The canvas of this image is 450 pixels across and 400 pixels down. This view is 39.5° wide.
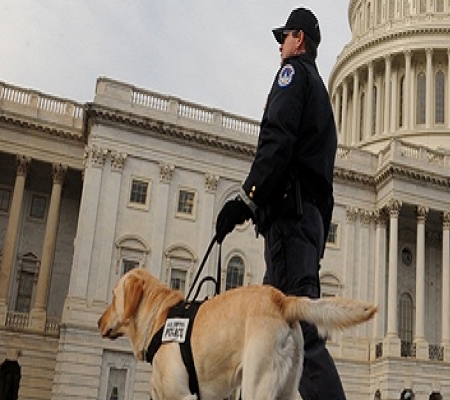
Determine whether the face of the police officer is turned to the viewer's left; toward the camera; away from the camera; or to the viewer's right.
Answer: to the viewer's left

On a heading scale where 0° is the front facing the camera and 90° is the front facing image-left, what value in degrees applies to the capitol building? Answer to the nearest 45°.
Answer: approximately 315°

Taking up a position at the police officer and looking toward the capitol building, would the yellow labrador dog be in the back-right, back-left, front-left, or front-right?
back-left

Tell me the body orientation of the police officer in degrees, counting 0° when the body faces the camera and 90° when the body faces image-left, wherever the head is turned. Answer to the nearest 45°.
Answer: approximately 135°

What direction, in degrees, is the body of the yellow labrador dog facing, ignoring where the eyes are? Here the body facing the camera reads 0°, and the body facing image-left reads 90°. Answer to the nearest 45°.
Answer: approximately 135°
